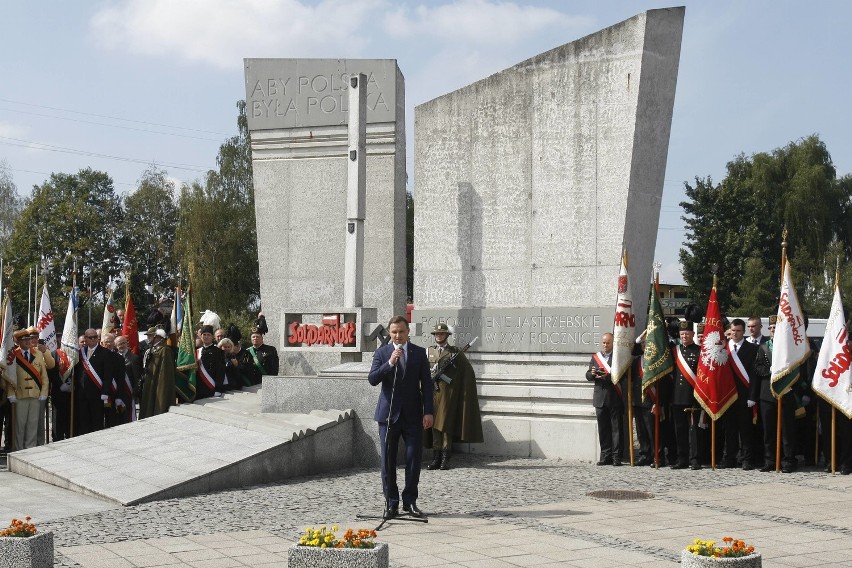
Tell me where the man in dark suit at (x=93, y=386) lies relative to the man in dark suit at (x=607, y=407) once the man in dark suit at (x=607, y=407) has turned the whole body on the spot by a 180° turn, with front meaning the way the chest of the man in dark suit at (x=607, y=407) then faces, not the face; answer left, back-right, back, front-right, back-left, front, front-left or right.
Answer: back-left

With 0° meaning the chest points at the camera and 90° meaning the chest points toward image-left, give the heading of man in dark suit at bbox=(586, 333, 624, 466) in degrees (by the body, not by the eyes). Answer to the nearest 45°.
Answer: approximately 45°

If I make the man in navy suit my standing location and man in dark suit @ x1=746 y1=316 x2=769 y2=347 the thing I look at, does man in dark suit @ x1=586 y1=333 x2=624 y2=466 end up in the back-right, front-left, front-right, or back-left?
front-left

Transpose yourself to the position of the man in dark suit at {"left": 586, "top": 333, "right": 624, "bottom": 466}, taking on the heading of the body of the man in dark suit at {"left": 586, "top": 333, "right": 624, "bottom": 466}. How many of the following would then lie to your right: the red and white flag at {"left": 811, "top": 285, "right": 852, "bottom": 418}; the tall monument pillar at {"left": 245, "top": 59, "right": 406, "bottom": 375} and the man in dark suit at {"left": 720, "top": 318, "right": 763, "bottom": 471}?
1

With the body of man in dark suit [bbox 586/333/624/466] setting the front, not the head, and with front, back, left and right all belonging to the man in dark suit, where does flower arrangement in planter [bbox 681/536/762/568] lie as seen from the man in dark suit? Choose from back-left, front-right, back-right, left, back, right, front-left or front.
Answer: front-left

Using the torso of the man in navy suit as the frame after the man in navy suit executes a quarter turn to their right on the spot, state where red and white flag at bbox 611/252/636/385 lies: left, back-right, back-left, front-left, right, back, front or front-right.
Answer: back-right

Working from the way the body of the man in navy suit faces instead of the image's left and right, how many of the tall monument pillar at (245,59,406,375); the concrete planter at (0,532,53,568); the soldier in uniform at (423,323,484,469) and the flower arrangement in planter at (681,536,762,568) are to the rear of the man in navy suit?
2

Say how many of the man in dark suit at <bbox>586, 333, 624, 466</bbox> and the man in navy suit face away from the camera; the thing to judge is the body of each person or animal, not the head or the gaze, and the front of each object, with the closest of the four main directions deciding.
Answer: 0

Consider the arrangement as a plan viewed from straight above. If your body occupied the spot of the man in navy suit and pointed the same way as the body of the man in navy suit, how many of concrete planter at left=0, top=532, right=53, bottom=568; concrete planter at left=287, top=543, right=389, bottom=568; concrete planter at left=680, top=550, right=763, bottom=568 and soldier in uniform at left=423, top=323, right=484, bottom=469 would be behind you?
1

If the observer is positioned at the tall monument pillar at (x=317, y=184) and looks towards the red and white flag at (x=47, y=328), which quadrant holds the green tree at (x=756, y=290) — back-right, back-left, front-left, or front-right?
back-right

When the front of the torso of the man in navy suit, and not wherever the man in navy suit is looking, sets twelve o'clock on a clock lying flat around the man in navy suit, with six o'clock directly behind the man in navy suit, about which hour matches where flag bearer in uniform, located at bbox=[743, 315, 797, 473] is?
The flag bearer in uniform is roughly at 8 o'clock from the man in navy suit.

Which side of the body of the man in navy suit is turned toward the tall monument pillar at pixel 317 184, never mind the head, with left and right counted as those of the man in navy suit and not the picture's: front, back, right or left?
back

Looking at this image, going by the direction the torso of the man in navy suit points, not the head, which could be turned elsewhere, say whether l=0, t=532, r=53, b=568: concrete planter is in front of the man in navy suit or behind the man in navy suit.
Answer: in front

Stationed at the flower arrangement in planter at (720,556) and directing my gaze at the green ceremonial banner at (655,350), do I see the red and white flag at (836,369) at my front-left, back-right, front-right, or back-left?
front-right

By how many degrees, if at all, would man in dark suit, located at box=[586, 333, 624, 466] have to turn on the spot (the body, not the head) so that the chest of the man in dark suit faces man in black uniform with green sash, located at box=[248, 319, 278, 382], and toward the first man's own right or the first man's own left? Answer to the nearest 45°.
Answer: approximately 90° to the first man's own right

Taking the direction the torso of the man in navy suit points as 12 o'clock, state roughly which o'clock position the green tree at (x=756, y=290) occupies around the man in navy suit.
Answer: The green tree is roughly at 7 o'clock from the man in navy suit.

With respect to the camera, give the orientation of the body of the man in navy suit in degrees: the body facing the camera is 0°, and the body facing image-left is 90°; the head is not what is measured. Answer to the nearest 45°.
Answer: approximately 0°
